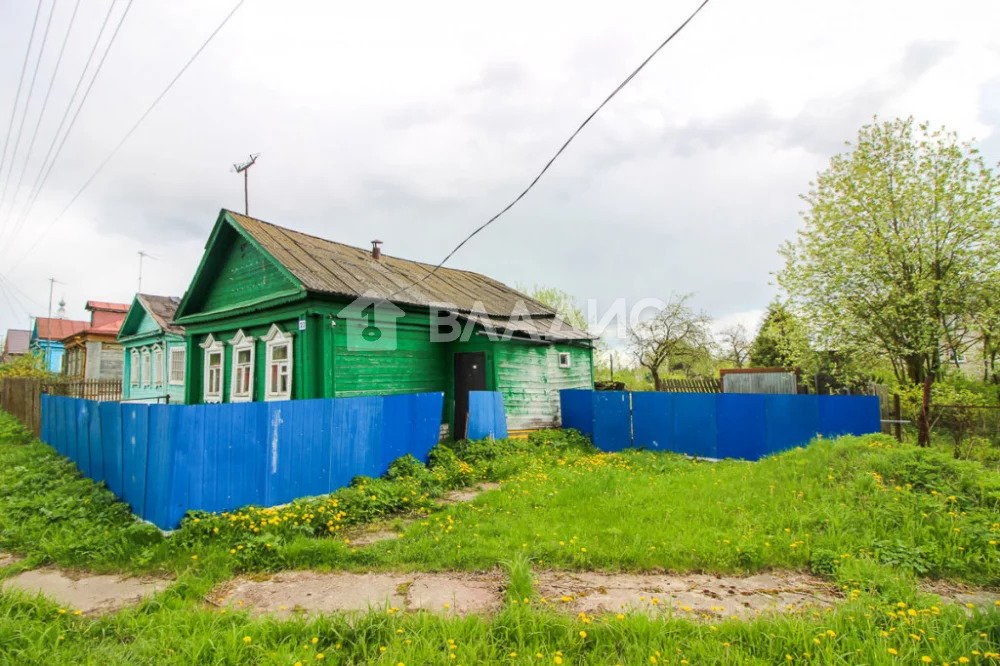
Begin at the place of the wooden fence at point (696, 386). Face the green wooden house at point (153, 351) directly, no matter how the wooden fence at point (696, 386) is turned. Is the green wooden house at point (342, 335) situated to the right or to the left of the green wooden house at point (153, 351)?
left

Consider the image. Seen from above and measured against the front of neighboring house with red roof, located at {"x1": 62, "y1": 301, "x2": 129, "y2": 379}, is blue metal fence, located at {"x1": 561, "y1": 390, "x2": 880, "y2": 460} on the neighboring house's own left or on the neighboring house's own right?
on the neighboring house's own left

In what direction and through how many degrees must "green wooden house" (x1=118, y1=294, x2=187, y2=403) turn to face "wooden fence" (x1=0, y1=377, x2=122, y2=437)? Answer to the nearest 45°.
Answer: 0° — it already faces it

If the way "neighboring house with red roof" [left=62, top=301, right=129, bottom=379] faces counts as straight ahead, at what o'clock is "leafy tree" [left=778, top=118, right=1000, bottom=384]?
The leafy tree is roughly at 10 o'clock from the neighboring house with red roof.

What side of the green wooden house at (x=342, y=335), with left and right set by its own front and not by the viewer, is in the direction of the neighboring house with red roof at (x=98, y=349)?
right

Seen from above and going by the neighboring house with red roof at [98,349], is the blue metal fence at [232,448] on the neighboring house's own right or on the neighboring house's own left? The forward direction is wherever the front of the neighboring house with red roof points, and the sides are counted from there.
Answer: on the neighboring house's own left

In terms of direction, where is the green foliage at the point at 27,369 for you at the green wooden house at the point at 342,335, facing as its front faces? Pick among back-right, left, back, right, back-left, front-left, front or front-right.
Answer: right

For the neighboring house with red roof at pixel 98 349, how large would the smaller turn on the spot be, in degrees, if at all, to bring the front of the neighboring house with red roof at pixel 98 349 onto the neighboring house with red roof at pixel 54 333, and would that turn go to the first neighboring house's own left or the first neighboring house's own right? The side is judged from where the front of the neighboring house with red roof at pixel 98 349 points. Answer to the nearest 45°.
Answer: approximately 135° to the first neighboring house's own right

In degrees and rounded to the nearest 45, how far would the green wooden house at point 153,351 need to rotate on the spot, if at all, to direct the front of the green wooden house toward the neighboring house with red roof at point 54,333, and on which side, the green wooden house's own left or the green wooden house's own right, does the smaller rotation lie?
approximately 135° to the green wooden house's own right

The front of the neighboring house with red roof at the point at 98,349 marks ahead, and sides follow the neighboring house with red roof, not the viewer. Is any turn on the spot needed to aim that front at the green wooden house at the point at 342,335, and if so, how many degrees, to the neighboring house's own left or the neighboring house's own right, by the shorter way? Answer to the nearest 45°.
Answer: approximately 45° to the neighboring house's own left

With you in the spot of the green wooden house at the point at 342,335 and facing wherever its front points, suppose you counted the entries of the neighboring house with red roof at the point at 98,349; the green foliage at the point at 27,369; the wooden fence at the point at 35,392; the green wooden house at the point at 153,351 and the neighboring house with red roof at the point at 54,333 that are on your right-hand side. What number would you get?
5
